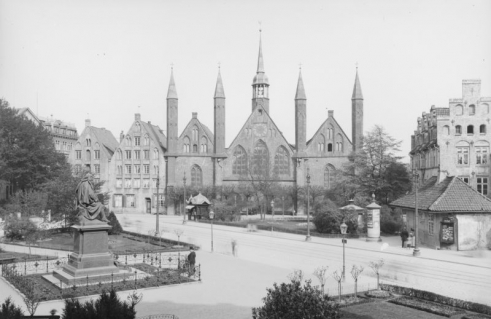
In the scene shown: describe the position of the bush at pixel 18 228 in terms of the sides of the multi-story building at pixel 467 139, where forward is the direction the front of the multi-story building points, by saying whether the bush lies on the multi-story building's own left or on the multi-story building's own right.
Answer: on the multi-story building's own right

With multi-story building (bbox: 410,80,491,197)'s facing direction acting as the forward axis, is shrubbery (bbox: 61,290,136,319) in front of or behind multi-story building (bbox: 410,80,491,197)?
in front

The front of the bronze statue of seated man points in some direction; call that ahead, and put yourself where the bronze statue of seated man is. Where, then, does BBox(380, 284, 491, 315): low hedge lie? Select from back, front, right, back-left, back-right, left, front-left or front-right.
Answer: front-right

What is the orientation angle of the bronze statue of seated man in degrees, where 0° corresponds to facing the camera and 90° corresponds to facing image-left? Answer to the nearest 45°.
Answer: approximately 270°

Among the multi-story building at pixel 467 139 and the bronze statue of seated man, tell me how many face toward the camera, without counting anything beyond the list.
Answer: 1

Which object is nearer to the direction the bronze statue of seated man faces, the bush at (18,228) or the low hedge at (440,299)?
the low hedge

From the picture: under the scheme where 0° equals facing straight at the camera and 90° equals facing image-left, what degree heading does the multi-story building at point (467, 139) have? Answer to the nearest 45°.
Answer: approximately 0°

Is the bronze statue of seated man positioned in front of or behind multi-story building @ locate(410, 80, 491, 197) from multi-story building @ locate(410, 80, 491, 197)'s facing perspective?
in front

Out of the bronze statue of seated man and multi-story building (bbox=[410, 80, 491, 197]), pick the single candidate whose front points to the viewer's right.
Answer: the bronze statue of seated man
